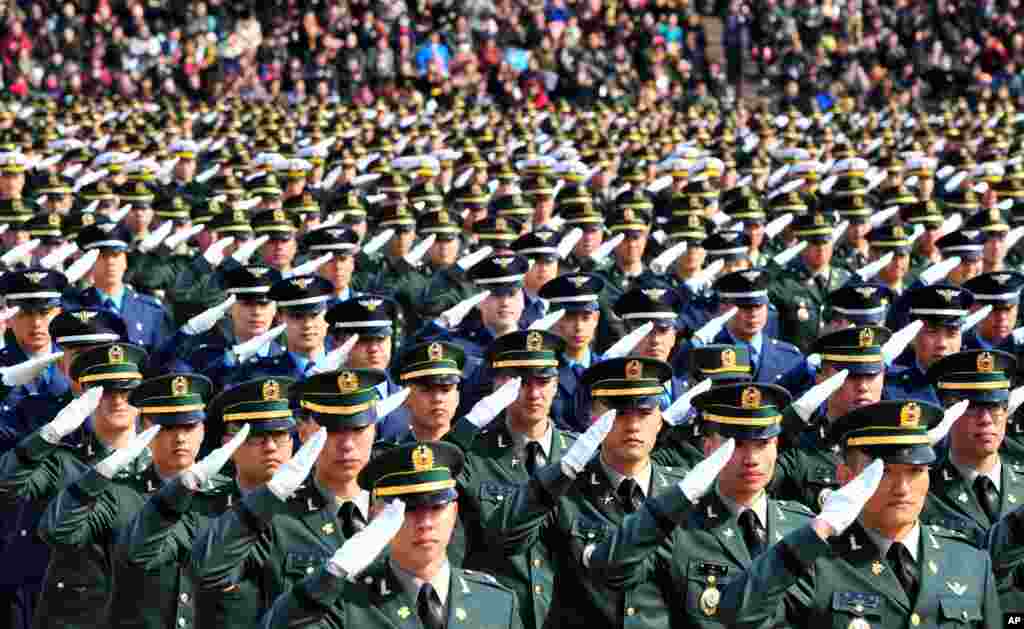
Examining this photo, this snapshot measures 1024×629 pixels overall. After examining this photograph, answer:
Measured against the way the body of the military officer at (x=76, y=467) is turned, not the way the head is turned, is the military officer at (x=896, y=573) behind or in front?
in front

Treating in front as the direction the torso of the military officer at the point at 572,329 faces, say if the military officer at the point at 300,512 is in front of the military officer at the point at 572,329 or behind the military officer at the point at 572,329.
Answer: in front

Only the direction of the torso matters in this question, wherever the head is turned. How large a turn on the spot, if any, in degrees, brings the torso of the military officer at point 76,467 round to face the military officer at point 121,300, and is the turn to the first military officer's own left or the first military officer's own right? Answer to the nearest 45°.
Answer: approximately 135° to the first military officer's own left

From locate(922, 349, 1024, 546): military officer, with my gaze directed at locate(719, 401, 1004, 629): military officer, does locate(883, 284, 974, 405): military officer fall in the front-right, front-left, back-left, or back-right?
back-right

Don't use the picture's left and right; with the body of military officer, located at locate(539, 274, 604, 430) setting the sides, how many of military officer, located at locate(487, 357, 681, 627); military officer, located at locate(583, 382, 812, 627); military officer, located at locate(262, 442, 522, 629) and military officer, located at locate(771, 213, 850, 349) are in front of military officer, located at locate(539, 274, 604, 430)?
3

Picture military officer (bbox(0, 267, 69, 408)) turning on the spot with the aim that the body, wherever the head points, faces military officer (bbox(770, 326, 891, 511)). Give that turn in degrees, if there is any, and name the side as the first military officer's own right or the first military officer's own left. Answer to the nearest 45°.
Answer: approximately 45° to the first military officer's own left

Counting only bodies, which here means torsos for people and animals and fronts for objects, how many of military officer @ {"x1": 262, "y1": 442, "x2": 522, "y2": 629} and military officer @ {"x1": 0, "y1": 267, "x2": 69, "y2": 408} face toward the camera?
2

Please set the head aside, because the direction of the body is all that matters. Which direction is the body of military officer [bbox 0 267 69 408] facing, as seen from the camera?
toward the camera

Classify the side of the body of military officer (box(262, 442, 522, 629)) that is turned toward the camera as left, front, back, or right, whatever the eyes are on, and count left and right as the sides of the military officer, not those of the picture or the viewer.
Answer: front
